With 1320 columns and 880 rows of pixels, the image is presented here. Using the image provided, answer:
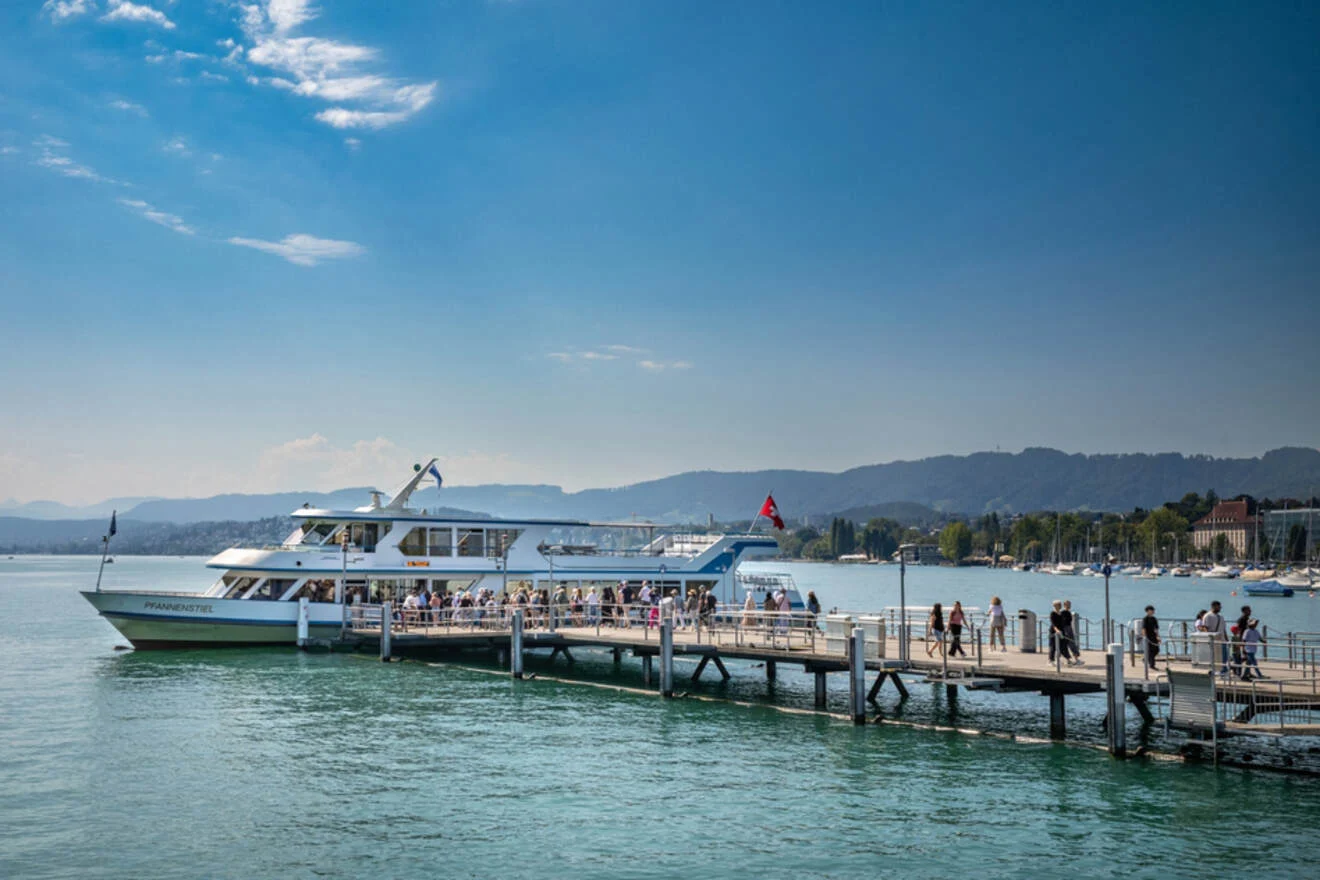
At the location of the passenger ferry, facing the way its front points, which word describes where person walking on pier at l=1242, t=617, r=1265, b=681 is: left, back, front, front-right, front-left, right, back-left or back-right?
back-left

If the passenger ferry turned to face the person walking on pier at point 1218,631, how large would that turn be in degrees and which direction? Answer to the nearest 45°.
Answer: approximately 135° to its left

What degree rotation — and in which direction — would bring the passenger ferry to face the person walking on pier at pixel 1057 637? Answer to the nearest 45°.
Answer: approximately 135° to its left

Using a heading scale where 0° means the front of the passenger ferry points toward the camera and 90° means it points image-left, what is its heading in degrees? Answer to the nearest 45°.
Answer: approximately 90°

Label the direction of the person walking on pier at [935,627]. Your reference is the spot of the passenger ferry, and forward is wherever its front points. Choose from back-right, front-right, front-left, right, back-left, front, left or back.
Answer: back-left

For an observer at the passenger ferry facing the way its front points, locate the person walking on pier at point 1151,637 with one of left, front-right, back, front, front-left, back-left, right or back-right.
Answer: back-left

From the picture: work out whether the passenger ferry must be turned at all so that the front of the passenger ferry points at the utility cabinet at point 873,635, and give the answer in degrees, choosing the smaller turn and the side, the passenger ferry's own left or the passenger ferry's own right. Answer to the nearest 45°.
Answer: approximately 135° to the passenger ferry's own left
